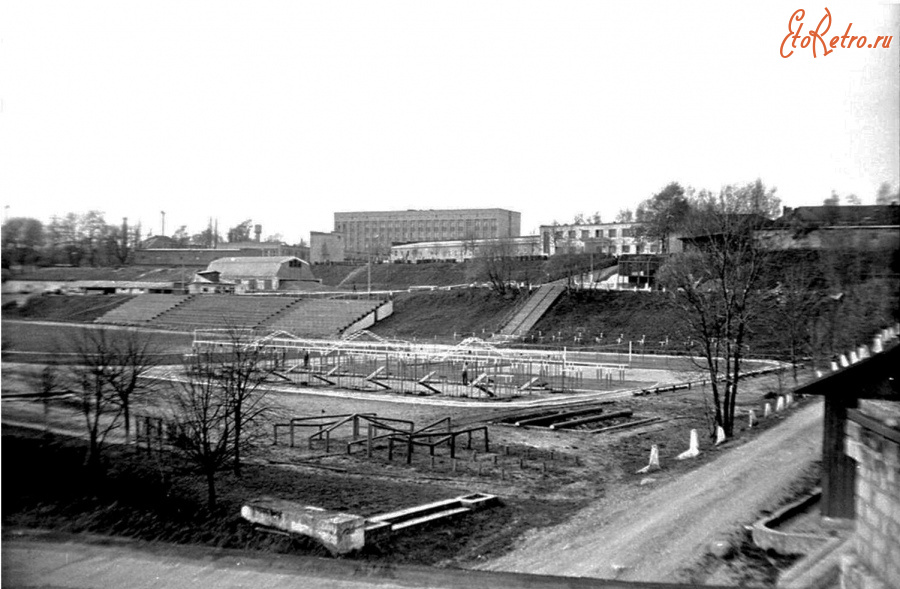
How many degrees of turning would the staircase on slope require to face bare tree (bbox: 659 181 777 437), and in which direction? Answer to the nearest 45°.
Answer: approximately 45° to its left

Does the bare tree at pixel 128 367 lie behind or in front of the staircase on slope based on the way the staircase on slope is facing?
in front

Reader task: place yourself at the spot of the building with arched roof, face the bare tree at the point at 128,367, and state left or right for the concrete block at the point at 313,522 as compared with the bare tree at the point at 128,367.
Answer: left

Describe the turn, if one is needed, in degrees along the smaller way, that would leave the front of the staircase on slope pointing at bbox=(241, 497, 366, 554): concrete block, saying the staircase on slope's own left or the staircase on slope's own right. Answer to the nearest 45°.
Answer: approximately 45° to the staircase on slope's own left

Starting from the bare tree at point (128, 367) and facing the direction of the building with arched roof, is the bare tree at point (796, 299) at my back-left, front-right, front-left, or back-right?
front-right

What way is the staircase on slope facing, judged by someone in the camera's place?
facing the viewer and to the left of the viewer

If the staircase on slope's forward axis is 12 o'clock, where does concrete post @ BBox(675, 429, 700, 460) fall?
The concrete post is roughly at 10 o'clock from the staircase on slope.

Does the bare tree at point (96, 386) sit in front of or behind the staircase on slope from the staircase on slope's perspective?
in front
